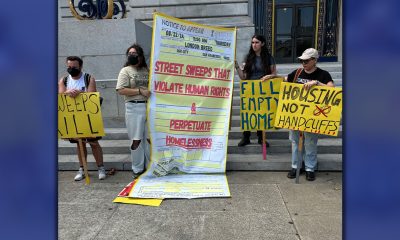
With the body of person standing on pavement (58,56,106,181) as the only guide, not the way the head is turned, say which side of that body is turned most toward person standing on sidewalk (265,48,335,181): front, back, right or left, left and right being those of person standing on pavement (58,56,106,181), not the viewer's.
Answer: left

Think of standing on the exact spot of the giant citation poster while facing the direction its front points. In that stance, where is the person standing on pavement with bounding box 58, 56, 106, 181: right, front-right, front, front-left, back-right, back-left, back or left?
right

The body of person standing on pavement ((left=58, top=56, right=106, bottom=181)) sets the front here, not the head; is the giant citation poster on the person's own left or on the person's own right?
on the person's own left

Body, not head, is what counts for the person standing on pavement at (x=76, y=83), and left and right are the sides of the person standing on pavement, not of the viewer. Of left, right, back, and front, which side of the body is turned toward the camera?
front

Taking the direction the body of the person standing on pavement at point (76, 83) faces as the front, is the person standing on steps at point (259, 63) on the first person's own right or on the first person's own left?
on the first person's own left

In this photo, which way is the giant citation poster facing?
toward the camera
